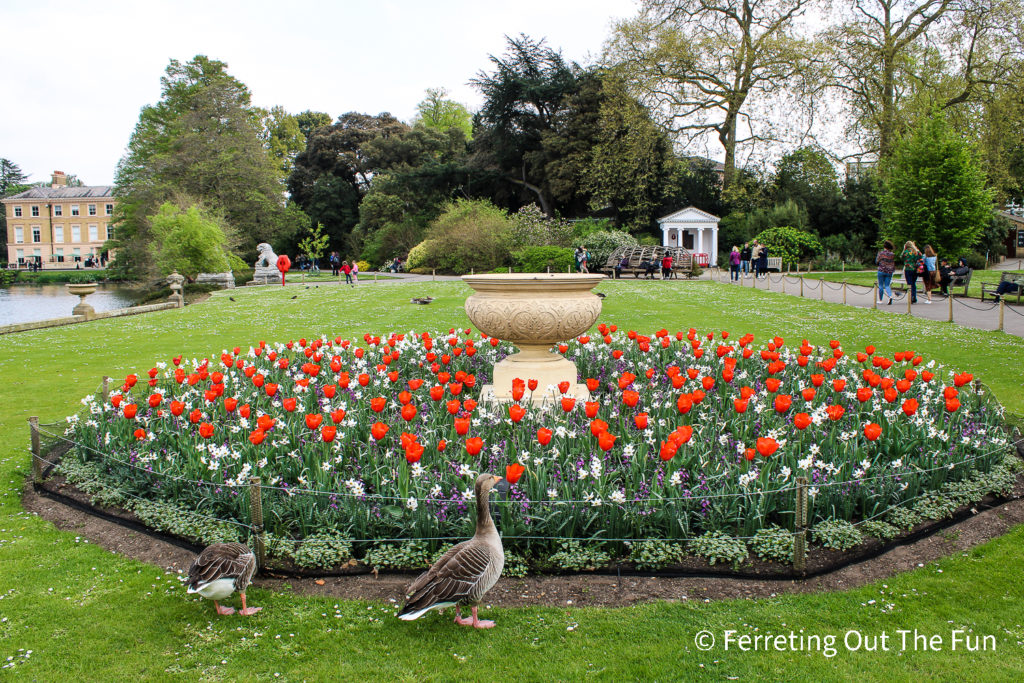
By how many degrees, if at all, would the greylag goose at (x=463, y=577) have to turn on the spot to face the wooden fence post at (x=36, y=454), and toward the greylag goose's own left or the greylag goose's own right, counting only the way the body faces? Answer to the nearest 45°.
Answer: approximately 135° to the greylag goose's own left

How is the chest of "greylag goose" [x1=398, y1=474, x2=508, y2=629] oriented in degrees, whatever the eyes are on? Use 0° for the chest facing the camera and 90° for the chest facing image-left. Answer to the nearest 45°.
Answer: approximately 270°

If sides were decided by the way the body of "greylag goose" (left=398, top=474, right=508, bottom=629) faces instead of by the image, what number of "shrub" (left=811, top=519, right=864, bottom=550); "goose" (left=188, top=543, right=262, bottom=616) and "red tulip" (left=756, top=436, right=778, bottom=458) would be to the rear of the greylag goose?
1

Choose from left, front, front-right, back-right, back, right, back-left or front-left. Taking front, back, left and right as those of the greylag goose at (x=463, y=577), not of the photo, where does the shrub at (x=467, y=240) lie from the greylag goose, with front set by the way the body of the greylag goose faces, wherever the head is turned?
left

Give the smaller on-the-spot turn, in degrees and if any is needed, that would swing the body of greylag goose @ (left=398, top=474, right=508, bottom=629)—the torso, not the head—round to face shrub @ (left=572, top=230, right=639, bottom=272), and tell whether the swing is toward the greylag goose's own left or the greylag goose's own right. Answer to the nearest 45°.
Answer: approximately 90° to the greylag goose's own left
